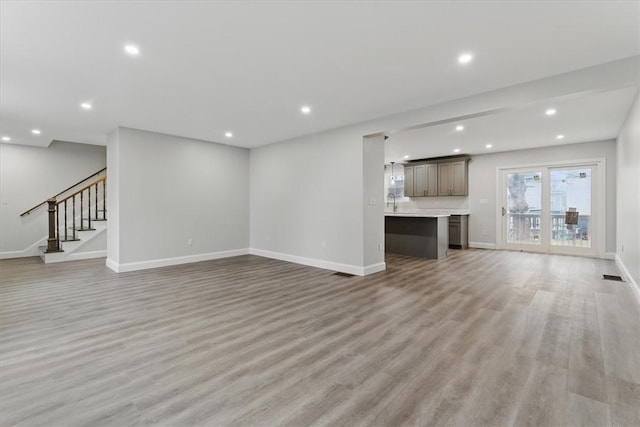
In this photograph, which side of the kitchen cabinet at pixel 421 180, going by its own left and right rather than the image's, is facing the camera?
front

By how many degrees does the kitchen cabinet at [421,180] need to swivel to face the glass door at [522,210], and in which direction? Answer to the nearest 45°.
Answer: approximately 90° to its left

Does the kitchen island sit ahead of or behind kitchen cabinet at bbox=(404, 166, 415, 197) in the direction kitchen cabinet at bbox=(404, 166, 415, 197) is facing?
ahead

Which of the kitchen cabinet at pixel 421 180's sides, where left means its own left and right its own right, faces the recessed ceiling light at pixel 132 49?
front

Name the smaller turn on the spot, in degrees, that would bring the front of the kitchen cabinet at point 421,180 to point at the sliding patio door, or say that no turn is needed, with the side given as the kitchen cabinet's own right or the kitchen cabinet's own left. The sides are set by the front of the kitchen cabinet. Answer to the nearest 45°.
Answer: approximately 90° to the kitchen cabinet's own left

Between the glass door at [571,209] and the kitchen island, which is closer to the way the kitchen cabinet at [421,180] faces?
the kitchen island

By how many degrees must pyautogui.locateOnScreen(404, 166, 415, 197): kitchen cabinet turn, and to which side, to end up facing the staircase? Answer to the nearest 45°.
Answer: approximately 45° to its right

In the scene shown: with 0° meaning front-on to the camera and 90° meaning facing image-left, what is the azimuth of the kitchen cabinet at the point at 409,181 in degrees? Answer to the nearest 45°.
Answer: approximately 0°

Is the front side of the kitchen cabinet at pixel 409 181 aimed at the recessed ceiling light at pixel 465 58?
yes

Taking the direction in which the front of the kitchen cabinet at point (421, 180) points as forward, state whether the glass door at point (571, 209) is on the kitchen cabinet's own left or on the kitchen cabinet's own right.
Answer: on the kitchen cabinet's own left

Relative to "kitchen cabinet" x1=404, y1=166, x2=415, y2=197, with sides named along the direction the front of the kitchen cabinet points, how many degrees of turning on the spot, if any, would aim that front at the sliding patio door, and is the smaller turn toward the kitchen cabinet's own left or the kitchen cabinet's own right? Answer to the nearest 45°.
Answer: approximately 90° to the kitchen cabinet's own left
